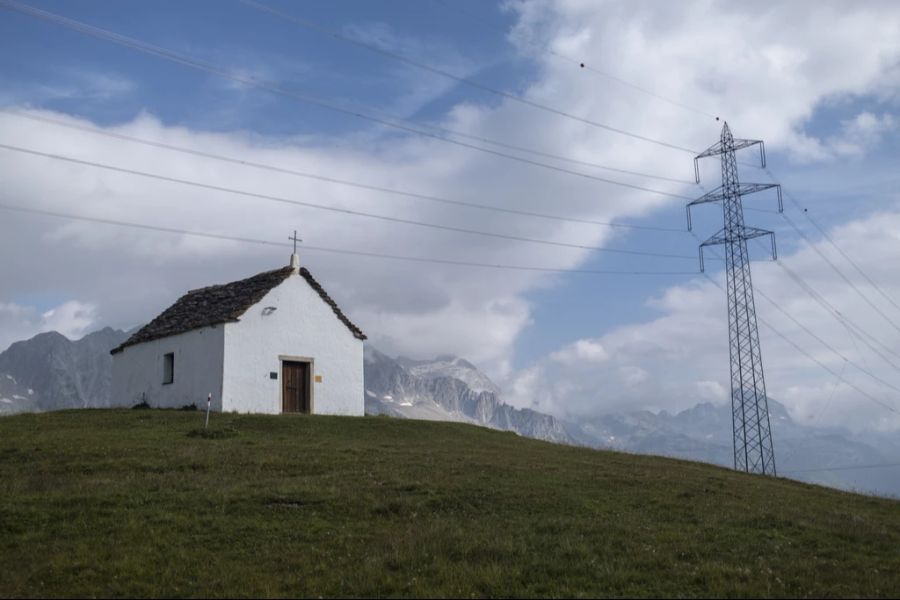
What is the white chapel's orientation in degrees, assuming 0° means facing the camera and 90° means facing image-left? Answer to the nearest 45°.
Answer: approximately 315°
